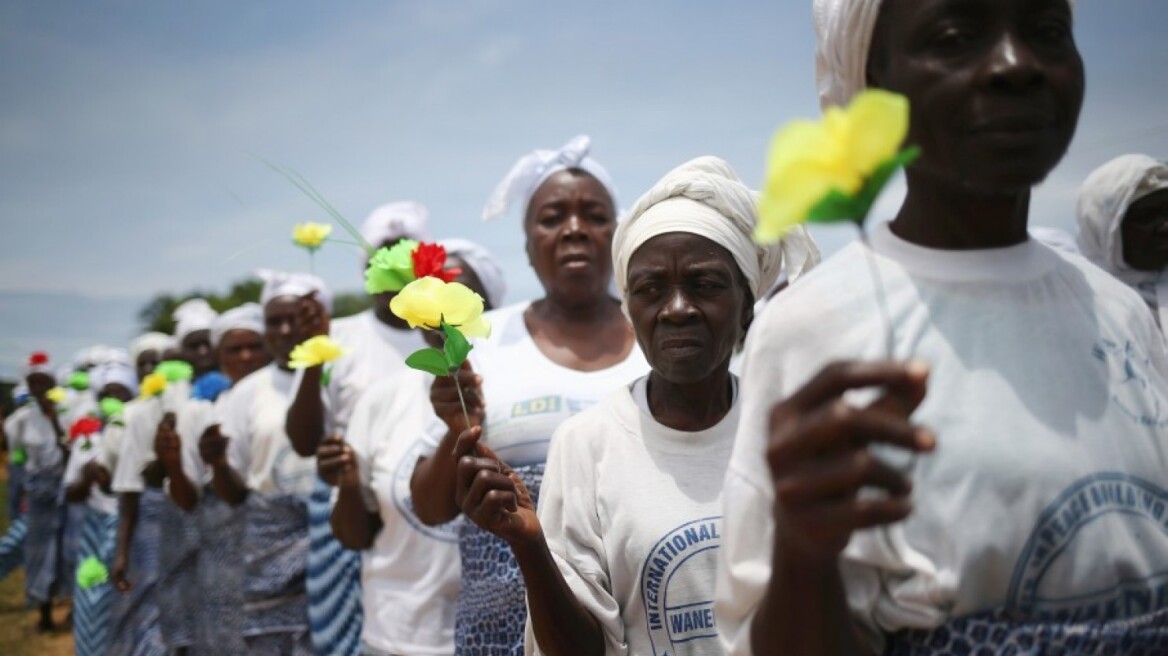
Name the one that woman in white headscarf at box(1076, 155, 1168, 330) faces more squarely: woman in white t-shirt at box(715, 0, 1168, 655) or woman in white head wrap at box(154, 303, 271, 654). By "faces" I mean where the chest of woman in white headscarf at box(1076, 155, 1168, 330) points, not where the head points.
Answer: the woman in white t-shirt

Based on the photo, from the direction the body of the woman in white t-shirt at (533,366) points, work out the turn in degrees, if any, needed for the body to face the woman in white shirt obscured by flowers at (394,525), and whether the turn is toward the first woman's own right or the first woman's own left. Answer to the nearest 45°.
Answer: approximately 135° to the first woman's own right

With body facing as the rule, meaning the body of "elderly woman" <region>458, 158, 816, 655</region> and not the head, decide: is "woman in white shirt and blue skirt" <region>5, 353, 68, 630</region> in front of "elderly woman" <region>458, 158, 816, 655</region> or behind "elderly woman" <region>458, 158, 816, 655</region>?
behind

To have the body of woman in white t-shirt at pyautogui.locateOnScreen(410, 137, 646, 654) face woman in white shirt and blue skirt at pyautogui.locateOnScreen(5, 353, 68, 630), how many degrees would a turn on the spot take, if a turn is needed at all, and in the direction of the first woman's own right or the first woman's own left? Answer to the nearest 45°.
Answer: approximately 135° to the first woman's own right

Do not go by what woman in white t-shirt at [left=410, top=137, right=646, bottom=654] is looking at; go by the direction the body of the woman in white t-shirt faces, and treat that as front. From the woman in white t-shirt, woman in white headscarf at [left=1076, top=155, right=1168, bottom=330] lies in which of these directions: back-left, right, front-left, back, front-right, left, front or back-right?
left

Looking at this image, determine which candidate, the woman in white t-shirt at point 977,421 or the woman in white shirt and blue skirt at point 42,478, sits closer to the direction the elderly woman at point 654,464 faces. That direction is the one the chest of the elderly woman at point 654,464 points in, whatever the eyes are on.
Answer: the woman in white t-shirt

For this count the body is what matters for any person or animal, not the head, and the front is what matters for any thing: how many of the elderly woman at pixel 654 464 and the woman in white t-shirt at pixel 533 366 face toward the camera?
2

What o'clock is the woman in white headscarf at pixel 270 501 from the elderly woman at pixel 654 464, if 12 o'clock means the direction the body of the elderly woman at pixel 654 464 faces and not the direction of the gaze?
the woman in white headscarf at pixel 270 501 is roughly at 5 o'clock from the elderly woman at pixel 654 464.

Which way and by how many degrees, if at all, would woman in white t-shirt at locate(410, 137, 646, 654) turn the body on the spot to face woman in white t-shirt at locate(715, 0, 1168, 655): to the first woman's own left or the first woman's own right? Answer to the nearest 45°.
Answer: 0° — they already face them

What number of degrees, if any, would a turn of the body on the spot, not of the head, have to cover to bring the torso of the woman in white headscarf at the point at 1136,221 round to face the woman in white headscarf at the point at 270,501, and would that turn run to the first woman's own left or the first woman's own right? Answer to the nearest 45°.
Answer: approximately 135° to the first woman's own right
